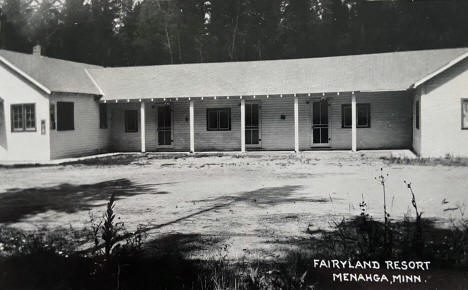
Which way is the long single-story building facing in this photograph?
toward the camera
